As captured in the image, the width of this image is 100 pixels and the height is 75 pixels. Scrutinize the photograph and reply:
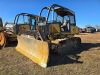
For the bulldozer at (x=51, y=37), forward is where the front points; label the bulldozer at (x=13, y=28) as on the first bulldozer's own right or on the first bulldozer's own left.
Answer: on the first bulldozer's own right

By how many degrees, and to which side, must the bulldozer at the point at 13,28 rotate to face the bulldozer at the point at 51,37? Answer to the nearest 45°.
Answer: approximately 90° to its left

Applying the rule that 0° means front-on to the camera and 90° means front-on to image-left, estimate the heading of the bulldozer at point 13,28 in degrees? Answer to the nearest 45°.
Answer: approximately 45°

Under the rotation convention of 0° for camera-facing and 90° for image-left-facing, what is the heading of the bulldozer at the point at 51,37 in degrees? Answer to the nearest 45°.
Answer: approximately 45°

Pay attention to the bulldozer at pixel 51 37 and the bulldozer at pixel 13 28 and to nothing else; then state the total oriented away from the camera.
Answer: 0
